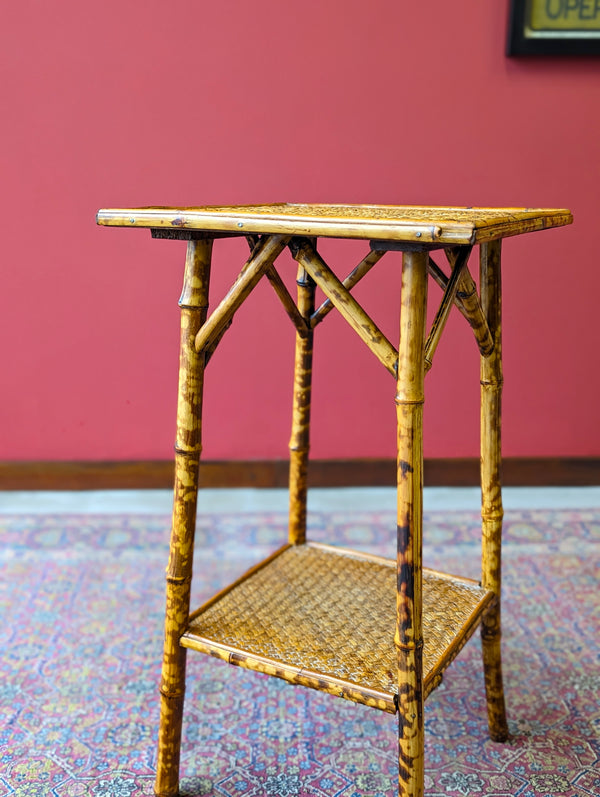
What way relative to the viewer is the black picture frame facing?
toward the camera
